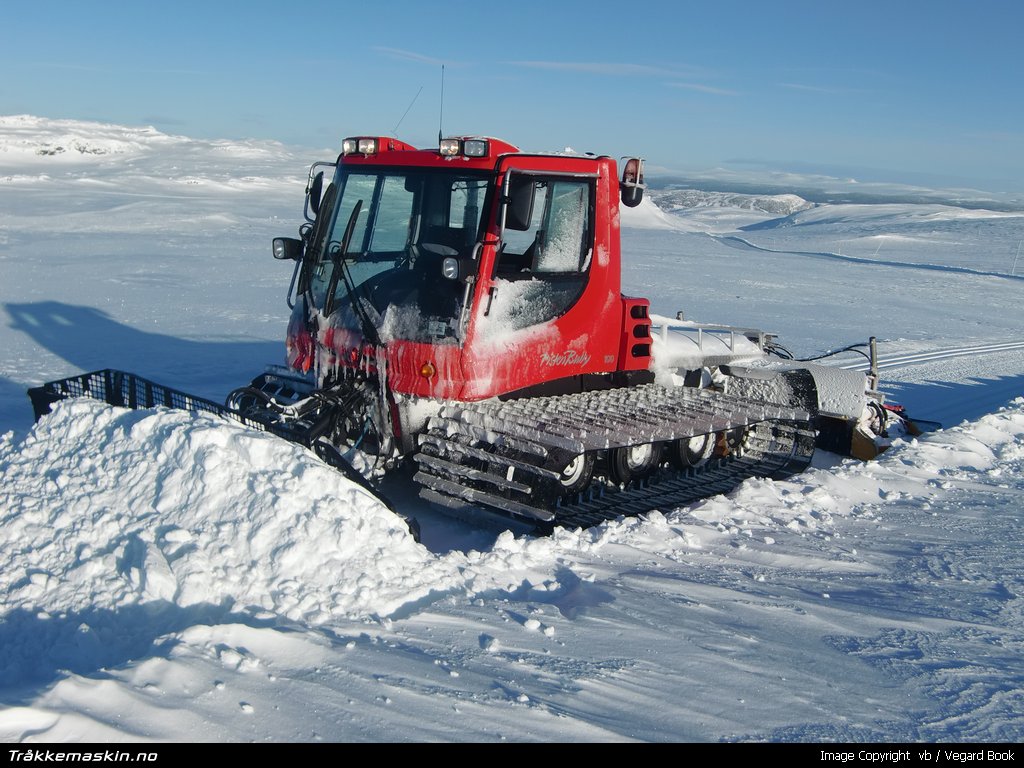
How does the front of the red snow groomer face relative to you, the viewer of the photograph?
facing the viewer and to the left of the viewer
